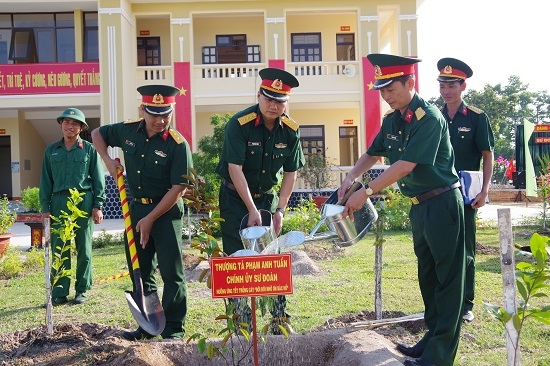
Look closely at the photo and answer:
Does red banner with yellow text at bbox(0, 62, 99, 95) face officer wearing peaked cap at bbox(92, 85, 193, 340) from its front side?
yes

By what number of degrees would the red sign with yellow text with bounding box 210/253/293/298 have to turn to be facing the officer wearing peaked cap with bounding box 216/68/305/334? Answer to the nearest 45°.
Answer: approximately 180°

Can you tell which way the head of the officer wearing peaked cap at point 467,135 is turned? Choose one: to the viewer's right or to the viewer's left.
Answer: to the viewer's left

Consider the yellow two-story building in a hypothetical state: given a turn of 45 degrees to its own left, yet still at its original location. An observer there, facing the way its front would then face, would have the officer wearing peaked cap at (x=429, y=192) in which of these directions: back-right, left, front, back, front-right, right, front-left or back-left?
front-right

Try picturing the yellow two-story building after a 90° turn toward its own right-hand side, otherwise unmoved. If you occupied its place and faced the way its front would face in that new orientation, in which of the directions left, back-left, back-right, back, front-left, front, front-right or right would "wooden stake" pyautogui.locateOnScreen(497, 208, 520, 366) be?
left

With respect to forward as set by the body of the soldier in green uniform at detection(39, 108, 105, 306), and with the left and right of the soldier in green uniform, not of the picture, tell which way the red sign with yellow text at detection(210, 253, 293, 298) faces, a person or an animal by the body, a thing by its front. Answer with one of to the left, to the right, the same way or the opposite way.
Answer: the same way

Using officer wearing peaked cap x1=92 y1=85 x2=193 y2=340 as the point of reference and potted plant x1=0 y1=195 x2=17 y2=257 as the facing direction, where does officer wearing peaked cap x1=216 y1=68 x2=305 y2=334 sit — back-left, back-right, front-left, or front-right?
back-right

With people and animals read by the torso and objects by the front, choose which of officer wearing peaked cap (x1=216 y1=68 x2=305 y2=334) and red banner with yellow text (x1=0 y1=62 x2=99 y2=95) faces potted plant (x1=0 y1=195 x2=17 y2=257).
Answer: the red banner with yellow text

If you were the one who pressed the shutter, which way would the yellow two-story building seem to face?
facing the viewer

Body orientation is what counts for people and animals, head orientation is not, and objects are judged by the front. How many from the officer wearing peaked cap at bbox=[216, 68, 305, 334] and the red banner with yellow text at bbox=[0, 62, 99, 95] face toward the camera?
2

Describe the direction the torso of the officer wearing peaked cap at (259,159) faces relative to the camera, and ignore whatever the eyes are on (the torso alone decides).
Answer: toward the camera

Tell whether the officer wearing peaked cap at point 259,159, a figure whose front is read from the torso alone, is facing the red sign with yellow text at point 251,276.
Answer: yes

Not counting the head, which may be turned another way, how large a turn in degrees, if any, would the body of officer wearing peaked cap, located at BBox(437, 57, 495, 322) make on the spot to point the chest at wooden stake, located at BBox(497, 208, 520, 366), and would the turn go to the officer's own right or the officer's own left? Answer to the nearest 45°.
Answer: approximately 45° to the officer's own left

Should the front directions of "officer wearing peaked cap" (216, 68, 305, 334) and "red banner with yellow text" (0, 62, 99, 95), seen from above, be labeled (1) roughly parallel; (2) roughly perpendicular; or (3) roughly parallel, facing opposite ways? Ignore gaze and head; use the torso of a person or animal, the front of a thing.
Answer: roughly parallel

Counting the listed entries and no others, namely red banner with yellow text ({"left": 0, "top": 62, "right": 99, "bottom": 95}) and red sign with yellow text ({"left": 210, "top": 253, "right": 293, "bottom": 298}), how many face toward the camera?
2

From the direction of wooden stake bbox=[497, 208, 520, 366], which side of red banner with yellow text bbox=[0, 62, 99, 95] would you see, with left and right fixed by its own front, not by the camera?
front

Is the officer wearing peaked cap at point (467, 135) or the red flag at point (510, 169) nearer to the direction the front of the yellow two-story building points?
the officer wearing peaked cap

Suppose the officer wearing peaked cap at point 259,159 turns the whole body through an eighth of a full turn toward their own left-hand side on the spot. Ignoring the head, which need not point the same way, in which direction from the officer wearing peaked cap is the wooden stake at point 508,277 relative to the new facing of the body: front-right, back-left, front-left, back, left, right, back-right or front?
front

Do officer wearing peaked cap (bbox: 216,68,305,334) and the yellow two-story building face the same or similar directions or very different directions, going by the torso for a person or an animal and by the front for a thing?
same or similar directions

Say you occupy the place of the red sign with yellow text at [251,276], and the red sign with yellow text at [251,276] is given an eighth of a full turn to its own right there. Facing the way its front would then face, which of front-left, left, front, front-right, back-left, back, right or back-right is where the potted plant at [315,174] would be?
back-right

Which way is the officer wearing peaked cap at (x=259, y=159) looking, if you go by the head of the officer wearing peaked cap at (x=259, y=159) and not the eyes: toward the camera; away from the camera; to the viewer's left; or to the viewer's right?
toward the camera
